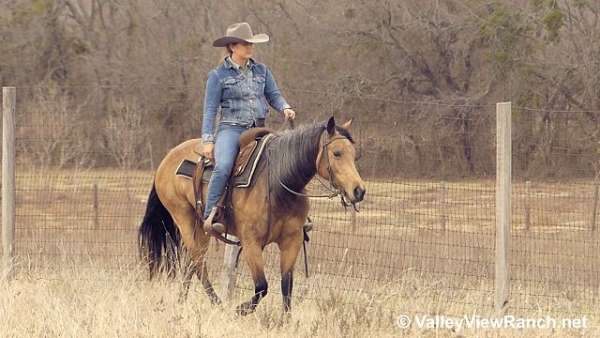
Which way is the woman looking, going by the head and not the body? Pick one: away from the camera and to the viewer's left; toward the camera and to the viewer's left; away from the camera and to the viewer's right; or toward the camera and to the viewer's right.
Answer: toward the camera and to the viewer's right

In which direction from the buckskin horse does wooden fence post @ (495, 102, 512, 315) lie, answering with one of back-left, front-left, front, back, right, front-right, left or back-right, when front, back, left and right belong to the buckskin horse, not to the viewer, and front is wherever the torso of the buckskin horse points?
front-left

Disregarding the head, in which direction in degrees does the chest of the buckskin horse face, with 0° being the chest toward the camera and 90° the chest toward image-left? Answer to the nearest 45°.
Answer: approximately 315°

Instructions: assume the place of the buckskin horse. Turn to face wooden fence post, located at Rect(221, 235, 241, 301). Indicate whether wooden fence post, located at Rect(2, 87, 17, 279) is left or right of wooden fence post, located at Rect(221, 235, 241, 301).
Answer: left

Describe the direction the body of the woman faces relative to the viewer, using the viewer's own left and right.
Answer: facing the viewer and to the right of the viewer
